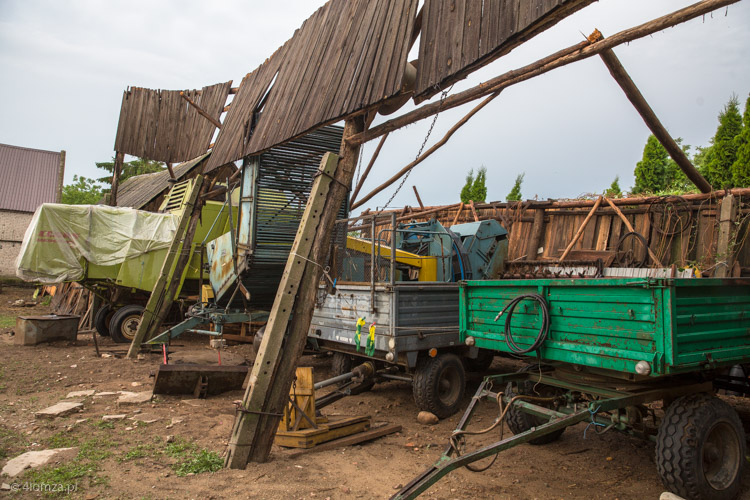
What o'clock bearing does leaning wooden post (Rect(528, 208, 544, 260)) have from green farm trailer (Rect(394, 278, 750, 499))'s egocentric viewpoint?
The leaning wooden post is roughly at 4 o'clock from the green farm trailer.

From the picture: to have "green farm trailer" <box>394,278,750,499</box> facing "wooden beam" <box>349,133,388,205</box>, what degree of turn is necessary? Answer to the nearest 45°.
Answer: approximately 90° to its right

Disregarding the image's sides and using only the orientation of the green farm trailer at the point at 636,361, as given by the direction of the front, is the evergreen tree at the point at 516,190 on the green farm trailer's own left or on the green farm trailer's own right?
on the green farm trailer's own right

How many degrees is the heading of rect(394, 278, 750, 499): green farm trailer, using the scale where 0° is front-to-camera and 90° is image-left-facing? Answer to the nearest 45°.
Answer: approximately 45°

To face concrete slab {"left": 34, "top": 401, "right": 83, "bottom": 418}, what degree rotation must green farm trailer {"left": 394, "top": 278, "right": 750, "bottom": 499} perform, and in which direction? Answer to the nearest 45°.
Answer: approximately 45° to its right

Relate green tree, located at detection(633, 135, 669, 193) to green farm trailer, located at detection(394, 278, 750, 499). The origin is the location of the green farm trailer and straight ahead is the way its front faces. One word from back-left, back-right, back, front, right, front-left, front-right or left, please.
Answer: back-right

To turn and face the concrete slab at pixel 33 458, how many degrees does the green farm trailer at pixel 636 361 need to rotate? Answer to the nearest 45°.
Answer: approximately 45° to its right

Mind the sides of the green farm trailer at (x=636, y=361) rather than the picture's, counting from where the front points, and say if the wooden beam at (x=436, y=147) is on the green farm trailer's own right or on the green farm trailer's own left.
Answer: on the green farm trailer's own right

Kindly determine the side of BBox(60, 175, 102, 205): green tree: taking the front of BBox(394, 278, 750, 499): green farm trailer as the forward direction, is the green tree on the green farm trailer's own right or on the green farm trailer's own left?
on the green farm trailer's own right

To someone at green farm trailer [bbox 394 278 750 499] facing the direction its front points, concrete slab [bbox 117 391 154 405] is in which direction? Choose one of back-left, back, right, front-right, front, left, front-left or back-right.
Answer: front-right

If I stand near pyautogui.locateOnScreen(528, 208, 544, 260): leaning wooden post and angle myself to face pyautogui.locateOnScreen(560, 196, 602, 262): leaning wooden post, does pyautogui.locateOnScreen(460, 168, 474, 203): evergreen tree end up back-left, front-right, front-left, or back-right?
back-left

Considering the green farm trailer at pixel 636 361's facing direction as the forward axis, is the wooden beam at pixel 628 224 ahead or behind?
behind

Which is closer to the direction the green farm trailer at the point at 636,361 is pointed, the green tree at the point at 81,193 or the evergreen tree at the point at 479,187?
the green tree

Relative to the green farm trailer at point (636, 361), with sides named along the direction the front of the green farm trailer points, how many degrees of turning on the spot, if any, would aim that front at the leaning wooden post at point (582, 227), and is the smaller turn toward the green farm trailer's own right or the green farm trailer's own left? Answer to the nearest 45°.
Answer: approximately 135° to the green farm trailer's own right

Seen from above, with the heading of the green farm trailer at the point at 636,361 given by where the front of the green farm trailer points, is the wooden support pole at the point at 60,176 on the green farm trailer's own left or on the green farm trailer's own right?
on the green farm trailer's own right

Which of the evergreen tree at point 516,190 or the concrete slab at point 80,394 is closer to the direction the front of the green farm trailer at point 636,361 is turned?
the concrete slab
